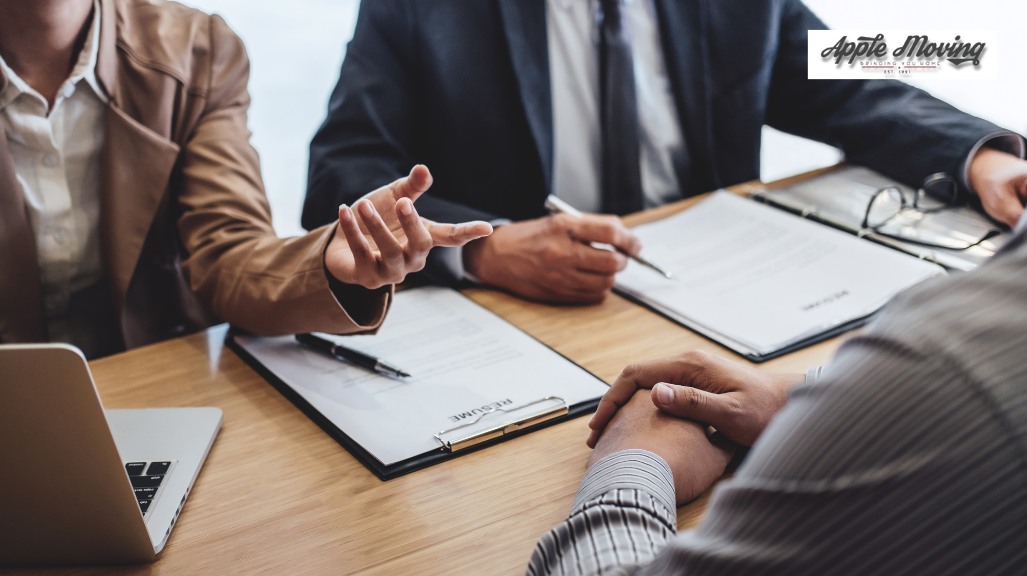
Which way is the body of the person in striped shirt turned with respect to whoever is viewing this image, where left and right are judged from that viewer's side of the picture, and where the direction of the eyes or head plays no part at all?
facing away from the viewer and to the left of the viewer

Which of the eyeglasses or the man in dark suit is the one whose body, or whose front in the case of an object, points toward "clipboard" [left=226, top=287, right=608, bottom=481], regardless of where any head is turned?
the man in dark suit

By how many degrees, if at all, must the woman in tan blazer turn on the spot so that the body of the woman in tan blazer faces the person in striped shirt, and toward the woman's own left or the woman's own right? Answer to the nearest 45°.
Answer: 0° — they already face them

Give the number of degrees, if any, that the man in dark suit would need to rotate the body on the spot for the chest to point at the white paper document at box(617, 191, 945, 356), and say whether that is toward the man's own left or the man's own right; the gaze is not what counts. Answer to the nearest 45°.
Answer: approximately 45° to the man's own left
